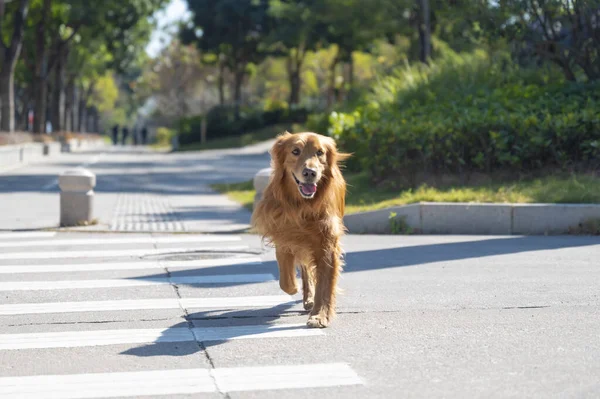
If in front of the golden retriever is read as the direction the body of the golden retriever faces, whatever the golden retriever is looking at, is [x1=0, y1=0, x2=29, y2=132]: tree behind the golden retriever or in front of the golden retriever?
behind

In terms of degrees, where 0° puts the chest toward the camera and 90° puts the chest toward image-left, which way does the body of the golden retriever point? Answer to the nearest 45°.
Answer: approximately 0°

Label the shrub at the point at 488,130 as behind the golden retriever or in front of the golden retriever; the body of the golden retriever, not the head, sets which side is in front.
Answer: behind

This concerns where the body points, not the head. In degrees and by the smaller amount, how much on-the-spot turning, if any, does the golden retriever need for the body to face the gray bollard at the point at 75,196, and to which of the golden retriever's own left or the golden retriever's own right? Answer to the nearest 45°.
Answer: approximately 135° to the golden retriever's own right

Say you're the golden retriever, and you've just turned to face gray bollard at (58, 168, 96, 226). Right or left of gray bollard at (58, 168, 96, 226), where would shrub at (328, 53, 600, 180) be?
right

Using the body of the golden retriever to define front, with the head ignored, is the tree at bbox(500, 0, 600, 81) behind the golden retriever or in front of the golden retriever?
behind
